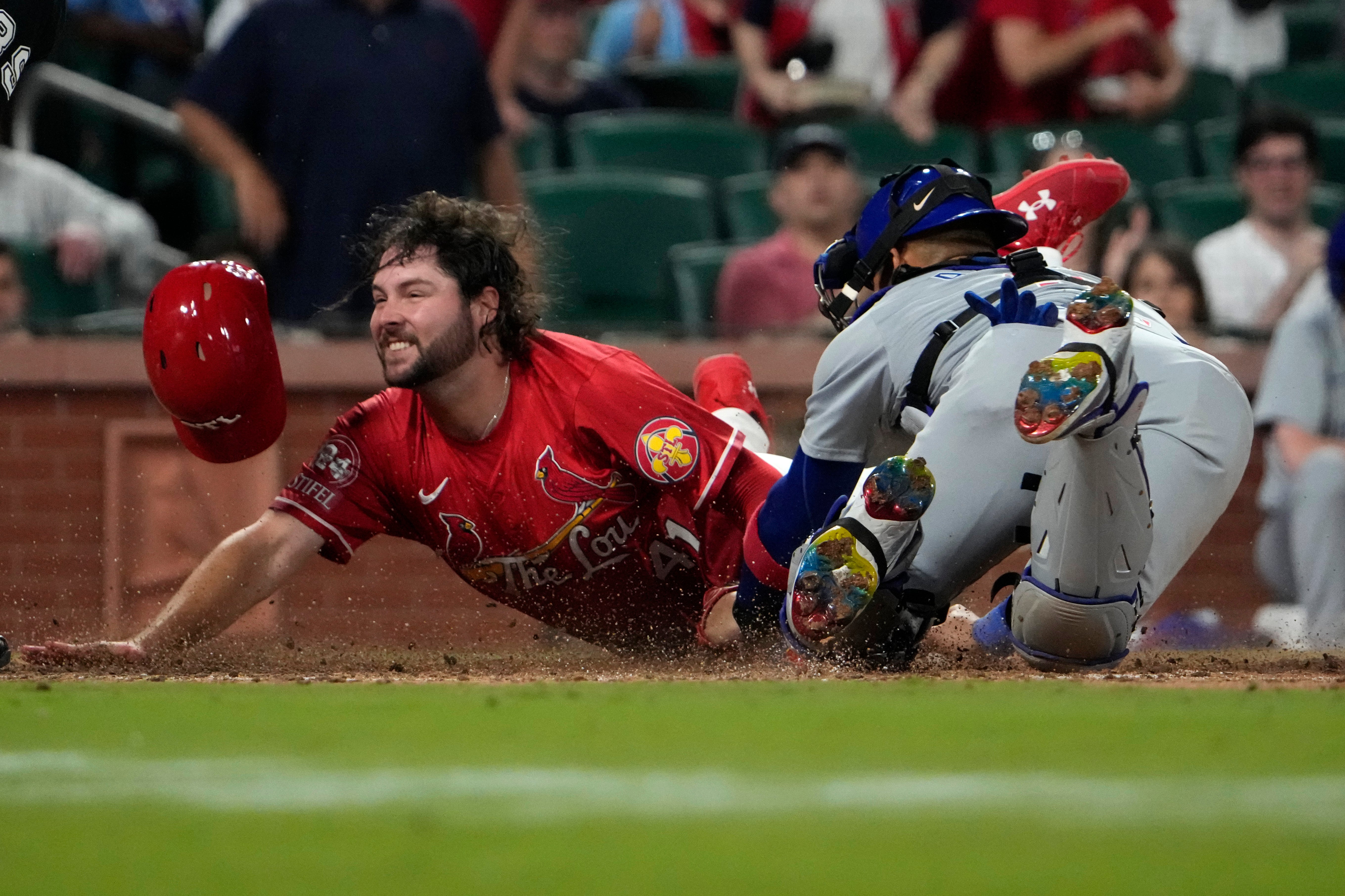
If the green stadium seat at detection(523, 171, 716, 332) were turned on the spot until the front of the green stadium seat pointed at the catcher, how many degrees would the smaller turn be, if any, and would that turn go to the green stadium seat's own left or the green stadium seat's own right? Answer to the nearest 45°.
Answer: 0° — it already faces them

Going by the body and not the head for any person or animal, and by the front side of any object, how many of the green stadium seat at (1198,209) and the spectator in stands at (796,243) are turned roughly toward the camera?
2

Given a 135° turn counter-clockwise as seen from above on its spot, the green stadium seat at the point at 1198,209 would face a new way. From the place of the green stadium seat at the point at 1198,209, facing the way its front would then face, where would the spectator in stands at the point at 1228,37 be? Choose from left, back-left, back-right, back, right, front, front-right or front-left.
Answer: front-left

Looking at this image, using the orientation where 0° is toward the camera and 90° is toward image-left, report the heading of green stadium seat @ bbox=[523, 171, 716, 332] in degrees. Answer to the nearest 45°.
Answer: approximately 0°

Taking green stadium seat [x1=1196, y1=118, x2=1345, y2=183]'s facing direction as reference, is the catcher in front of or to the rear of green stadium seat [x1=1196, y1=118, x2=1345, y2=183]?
in front

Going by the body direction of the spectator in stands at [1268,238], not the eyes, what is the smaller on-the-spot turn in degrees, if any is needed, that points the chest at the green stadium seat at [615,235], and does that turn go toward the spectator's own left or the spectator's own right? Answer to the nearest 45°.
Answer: approximately 90° to the spectator's own right

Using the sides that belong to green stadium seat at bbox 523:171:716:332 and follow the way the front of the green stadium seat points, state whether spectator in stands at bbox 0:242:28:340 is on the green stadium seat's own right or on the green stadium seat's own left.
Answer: on the green stadium seat's own right

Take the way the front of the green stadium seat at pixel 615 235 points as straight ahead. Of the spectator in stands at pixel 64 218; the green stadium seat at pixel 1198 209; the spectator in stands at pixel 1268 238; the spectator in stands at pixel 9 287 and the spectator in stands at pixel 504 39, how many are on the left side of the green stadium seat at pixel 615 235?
2
